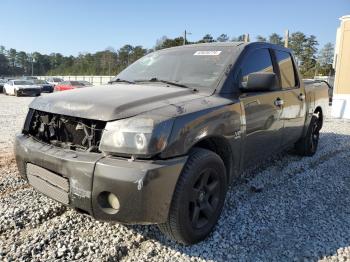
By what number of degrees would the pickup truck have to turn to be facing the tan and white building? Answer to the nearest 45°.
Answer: approximately 180°

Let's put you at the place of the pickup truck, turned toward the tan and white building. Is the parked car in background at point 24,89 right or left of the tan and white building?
left

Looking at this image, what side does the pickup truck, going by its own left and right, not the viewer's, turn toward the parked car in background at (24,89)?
right

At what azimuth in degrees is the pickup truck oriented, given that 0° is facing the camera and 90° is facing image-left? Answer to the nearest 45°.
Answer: approximately 45°
